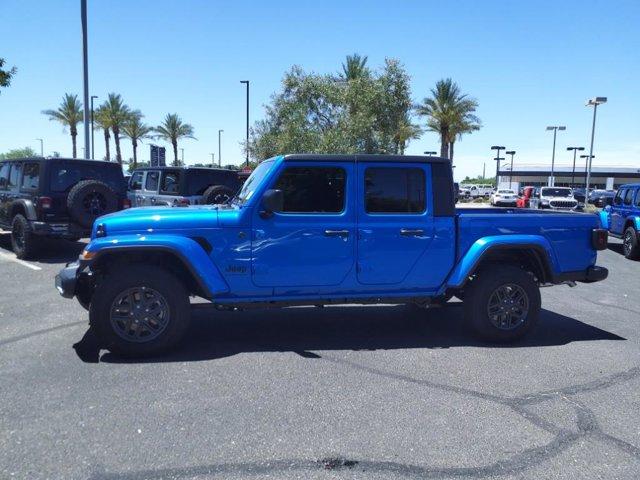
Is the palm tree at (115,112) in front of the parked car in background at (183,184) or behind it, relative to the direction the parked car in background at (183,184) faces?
in front

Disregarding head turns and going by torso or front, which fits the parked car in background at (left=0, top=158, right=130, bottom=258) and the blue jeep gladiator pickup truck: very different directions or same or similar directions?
same or similar directions

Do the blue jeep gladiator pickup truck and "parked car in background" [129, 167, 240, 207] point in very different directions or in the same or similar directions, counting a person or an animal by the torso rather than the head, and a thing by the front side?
same or similar directions

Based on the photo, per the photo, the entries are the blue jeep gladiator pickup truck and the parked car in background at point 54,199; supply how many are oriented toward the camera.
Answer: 0

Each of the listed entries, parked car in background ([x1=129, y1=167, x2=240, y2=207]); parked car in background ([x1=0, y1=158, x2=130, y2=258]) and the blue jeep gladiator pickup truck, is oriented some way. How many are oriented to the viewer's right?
0

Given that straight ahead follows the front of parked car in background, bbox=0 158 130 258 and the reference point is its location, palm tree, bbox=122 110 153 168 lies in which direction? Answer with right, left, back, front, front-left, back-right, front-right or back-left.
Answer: front-right

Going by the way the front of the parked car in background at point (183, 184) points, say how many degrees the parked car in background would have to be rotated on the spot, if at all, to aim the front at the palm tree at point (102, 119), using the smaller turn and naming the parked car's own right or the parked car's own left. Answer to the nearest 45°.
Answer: approximately 45° to the parked car's own right

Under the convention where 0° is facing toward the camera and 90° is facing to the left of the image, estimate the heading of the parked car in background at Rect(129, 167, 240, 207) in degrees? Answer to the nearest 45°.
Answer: approximately 135°

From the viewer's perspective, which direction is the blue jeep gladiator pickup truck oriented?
to the viewer's left

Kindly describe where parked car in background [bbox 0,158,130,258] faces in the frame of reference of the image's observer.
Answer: facing away from the viewer and to the left of the viewer

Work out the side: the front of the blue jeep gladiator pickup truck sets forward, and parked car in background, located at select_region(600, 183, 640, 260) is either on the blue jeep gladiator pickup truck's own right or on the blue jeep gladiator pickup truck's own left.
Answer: on the blue jeep gladiator pickup truck's own right

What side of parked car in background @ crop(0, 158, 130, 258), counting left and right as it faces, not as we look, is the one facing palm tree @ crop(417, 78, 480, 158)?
right
